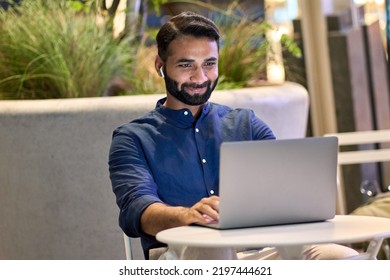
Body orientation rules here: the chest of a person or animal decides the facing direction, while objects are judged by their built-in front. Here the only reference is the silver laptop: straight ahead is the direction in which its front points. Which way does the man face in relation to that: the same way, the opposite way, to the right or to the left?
the opposite way

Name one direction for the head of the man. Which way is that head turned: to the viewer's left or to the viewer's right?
to the viewer's right

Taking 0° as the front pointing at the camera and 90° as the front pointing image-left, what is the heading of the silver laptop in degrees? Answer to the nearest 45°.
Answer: approximately 135°
